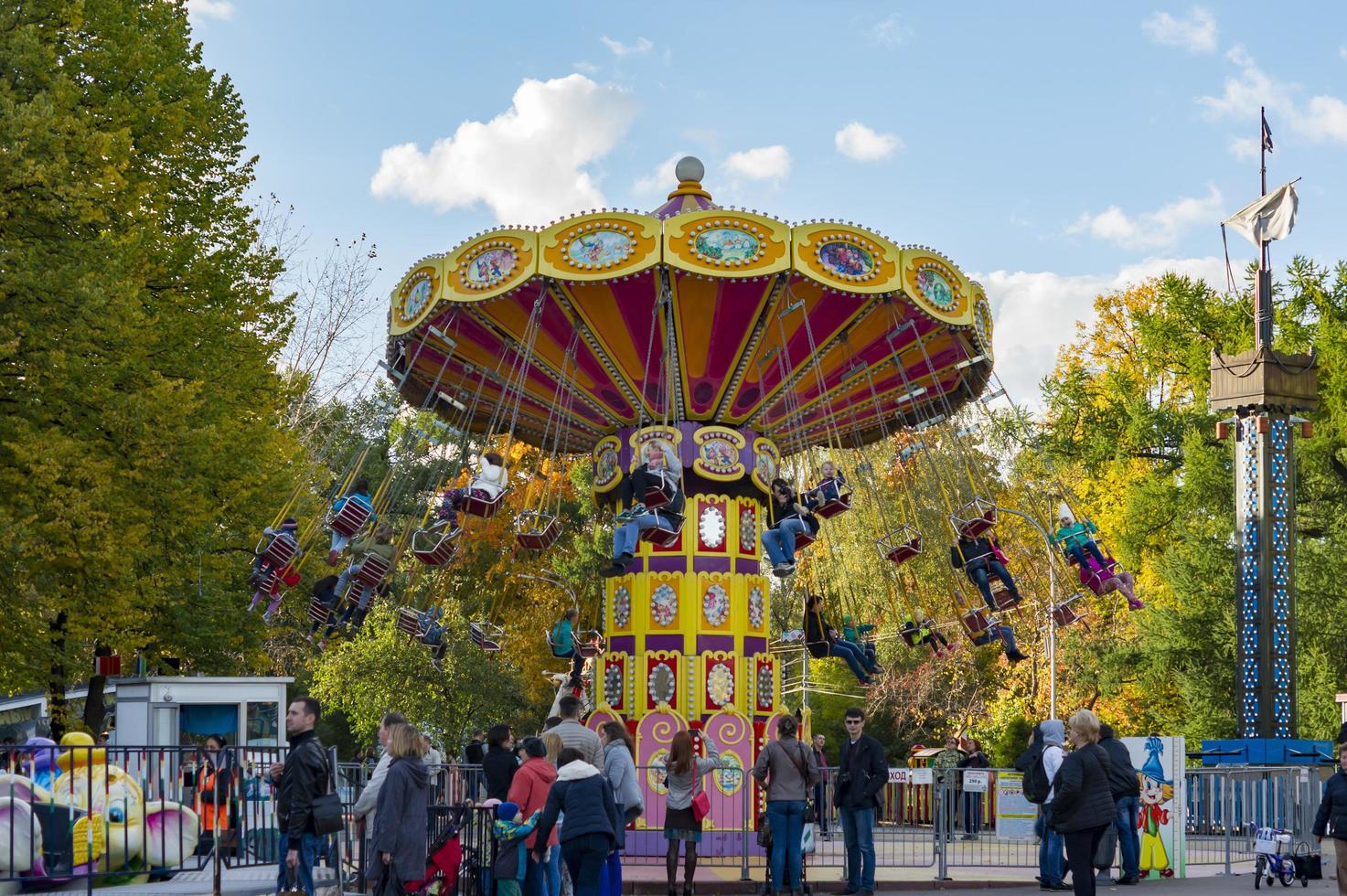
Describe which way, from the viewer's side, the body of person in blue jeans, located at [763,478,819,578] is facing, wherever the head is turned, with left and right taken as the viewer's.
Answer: facing the viewer and to the left of the viewer

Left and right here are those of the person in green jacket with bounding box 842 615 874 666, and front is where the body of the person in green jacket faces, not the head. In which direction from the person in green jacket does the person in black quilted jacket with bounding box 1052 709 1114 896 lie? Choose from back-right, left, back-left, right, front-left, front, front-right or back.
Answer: right

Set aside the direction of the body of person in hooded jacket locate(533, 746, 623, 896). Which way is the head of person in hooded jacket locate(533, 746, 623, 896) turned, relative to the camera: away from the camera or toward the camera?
away from the camera

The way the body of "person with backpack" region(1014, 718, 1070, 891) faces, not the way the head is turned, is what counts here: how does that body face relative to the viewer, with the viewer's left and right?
facing away from the viewer and to the right of the viewer

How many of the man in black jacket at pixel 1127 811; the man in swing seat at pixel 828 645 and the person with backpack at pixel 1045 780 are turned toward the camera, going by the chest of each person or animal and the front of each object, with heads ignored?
0

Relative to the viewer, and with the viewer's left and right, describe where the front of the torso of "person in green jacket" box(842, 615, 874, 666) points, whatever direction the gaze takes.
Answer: facing to the right of the viewer

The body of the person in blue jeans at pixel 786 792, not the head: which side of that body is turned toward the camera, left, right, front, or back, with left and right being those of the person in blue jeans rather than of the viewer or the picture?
back

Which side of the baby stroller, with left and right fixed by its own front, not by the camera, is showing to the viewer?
left

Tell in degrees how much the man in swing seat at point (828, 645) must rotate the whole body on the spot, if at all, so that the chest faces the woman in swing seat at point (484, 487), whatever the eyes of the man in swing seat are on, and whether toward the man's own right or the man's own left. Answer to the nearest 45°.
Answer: approximately 135° to the man's own right

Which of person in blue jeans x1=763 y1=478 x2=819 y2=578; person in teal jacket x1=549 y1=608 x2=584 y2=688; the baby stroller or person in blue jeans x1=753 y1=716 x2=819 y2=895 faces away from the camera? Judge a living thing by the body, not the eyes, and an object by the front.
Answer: person in blue jeans x1=753 y1=716 x2=819 y2=895

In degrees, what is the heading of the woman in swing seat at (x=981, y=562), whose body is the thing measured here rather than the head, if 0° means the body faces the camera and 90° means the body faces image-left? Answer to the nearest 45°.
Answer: approximately 315°

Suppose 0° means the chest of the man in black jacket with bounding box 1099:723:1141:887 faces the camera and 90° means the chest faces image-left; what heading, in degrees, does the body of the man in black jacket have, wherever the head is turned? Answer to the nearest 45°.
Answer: approximately 135°
